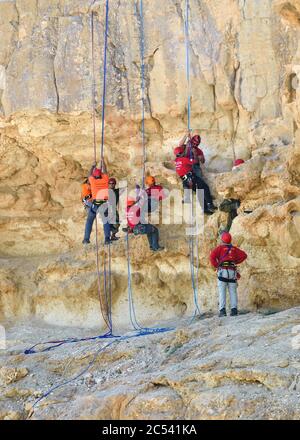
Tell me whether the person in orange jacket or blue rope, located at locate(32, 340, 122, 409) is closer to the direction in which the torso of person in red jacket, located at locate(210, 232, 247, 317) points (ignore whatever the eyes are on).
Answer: the person in orange jacket

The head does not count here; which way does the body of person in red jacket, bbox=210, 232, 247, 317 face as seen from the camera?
away from the camera

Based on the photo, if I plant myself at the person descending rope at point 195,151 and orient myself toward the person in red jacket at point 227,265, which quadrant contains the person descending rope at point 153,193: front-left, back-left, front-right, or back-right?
back-right

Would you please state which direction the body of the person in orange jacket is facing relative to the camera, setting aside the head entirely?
away from the camera

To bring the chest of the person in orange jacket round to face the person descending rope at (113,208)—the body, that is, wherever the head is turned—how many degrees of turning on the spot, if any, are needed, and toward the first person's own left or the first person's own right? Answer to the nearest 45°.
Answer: approximately 45° to the first person's own right

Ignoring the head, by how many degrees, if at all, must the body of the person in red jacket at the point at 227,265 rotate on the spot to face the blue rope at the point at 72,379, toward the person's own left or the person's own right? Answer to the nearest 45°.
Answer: approximately 135° to the person's own left
